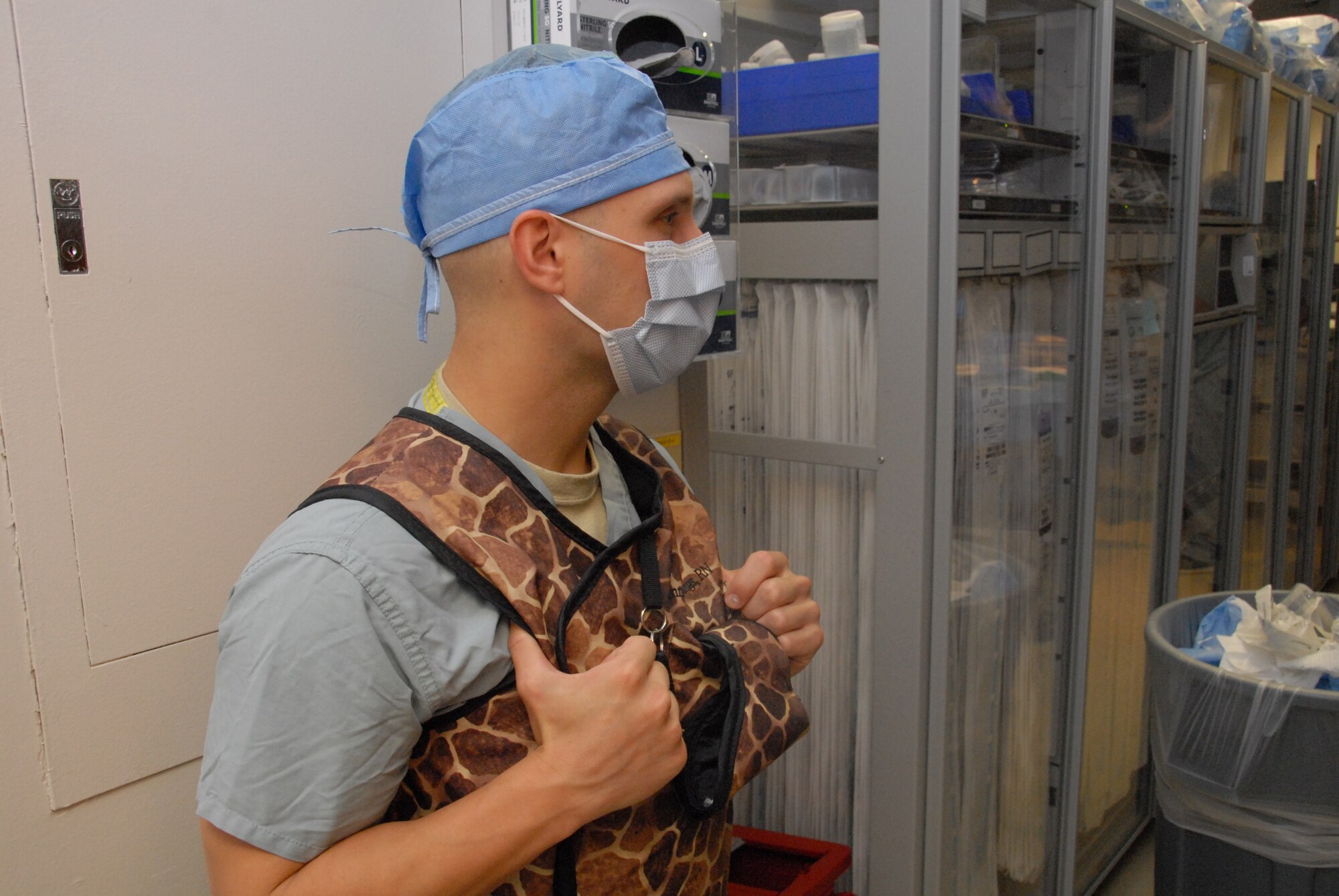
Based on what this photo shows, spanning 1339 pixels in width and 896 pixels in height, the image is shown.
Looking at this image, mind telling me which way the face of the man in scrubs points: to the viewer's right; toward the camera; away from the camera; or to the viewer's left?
to the viewer's right

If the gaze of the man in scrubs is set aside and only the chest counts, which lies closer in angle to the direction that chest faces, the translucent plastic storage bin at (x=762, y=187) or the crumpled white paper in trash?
the crumpled white paper in trash

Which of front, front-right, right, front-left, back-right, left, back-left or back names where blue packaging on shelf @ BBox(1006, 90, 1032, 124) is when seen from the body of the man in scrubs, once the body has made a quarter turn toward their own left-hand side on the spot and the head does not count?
front

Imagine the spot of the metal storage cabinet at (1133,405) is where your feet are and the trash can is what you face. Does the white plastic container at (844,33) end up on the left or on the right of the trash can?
right

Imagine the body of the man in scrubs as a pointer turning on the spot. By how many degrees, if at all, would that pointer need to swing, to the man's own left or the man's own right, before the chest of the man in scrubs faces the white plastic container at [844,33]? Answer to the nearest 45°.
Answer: approximately 90° to the man's own left

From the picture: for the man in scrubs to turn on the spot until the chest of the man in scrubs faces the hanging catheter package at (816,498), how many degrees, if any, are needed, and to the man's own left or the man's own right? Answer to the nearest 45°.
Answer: approximately 90° to the man's own left

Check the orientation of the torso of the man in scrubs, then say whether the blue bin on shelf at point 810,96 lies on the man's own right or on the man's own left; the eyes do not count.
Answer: on the man's own left

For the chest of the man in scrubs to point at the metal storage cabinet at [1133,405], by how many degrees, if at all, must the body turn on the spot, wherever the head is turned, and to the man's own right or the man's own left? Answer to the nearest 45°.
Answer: approximately 90° to the man's own left

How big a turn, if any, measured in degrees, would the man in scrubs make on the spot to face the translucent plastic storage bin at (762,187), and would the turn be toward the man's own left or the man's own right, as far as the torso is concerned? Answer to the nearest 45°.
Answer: approximately 90° to the man's own left

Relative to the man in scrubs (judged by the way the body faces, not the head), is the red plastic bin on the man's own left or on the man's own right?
on the man's own left

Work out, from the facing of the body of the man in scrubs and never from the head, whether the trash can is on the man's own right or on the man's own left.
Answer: on the man's own left

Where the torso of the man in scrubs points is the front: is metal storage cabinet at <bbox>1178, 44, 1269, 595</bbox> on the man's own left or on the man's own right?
on the man's own left

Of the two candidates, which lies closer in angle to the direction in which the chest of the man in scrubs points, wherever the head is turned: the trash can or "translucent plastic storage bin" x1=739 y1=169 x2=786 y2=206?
the trash can

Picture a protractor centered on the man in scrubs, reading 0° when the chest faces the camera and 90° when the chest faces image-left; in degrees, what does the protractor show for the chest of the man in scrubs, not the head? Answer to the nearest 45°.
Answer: approximately 315°
